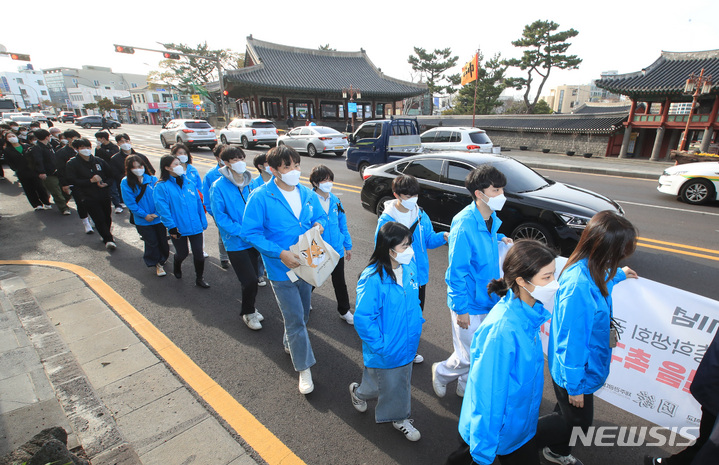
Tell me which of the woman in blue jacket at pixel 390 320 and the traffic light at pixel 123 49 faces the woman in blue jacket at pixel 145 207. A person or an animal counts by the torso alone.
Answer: the traffic light

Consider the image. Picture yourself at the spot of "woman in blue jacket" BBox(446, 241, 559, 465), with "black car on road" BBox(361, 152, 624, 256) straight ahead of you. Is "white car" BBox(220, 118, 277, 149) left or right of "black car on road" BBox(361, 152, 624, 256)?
left

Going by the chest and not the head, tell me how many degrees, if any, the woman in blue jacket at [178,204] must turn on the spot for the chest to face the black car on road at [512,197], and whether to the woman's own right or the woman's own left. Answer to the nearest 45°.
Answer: approximately 45° to the woman's own left

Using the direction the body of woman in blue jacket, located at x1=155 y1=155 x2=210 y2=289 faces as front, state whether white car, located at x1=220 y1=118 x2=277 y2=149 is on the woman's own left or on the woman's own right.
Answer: on the woman's own left
